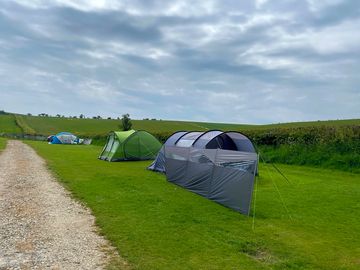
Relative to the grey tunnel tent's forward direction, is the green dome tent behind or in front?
behind

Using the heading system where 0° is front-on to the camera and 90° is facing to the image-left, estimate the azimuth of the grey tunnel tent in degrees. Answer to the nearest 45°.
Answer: approximately 315°
